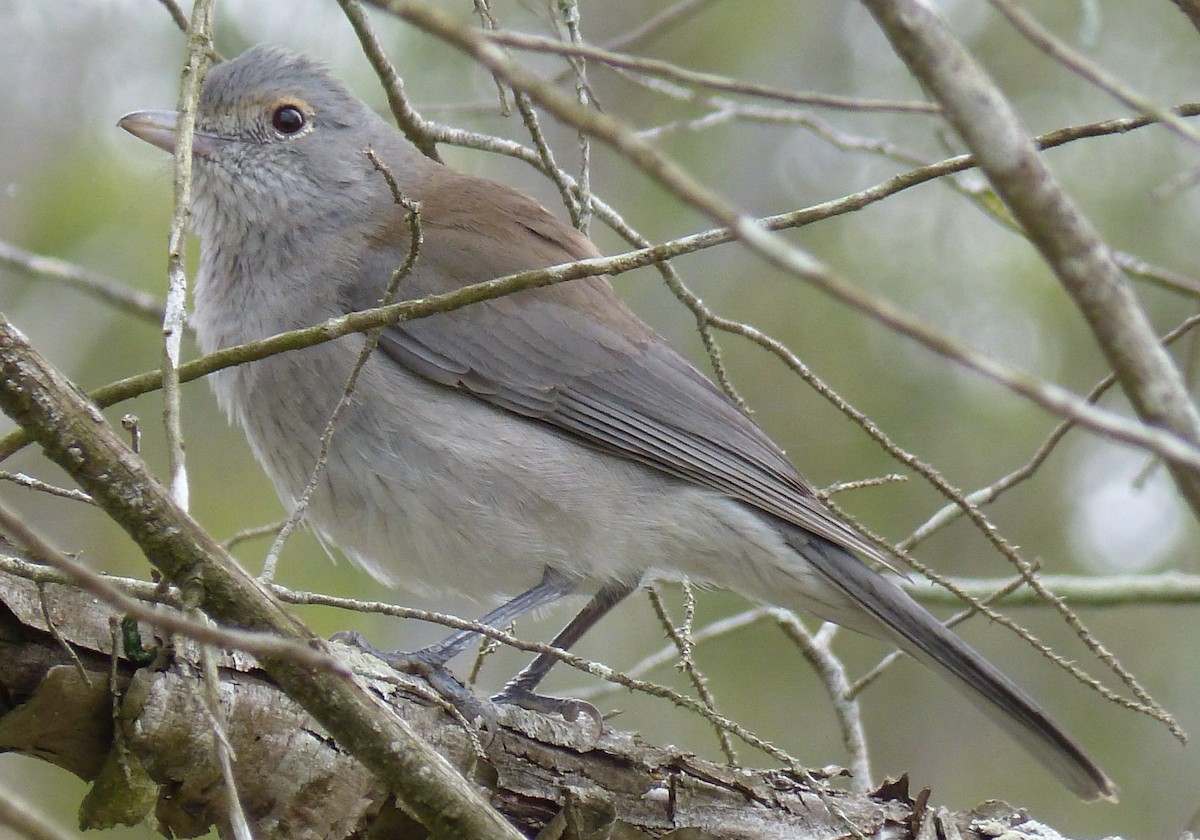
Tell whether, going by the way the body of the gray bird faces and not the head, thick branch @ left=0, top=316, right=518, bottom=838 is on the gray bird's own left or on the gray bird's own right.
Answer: on the gray bird's own left

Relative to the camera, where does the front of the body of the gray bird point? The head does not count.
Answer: to the viewer's left

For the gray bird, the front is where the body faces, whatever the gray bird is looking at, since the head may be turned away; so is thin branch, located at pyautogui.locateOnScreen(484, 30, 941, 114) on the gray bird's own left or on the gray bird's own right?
on the gray bird's own right
